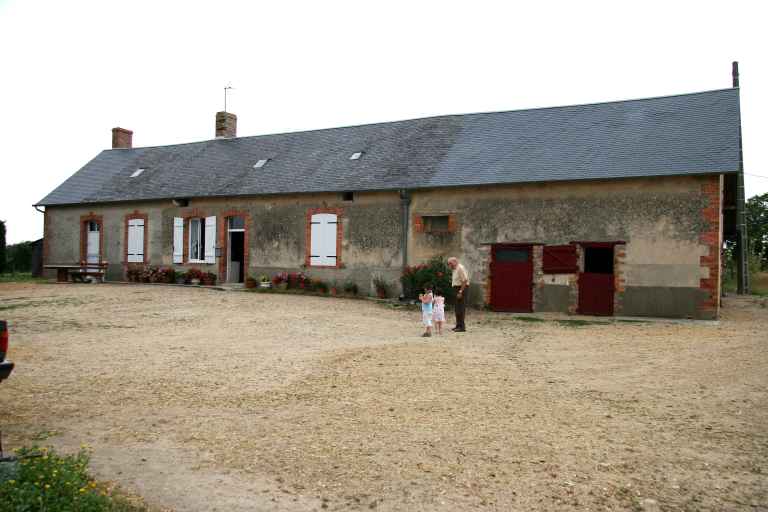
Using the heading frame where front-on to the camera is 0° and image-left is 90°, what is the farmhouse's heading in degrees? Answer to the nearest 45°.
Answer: approximately 45°

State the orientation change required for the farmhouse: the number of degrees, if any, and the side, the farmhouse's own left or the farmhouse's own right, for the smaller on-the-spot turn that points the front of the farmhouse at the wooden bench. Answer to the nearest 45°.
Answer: approximately 45° to the farmhouse's own right

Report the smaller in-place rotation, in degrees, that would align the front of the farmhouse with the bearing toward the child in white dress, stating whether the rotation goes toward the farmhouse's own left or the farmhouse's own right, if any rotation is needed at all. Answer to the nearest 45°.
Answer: approximately 45° to the farmhouse's own left

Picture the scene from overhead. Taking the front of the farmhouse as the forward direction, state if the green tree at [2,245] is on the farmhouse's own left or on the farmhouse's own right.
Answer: on the farmhouse's own right
